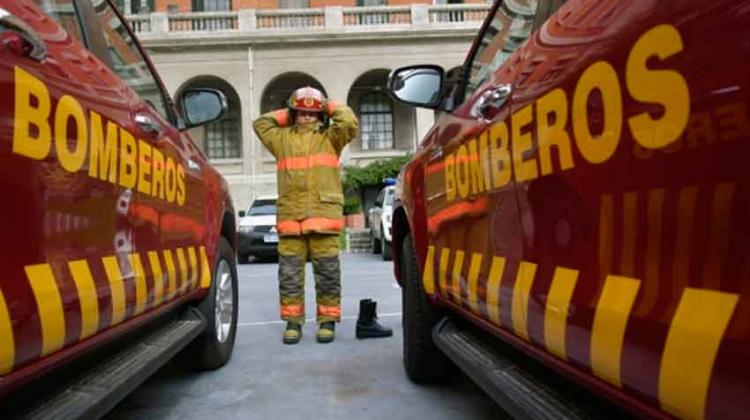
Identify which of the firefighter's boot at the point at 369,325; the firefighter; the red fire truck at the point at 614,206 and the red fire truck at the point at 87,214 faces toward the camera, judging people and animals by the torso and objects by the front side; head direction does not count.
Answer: the firefighter

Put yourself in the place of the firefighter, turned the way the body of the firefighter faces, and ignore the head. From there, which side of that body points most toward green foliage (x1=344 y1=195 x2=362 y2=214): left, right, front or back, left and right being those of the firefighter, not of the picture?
back

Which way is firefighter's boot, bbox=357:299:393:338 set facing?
to the viewer's right

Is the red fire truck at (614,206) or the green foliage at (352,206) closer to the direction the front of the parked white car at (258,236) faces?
the red fire truck

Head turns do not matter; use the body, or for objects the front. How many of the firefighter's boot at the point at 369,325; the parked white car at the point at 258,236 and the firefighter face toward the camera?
2

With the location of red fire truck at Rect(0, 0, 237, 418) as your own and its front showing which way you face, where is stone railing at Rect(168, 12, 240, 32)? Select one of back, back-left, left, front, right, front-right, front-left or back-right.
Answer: front-left

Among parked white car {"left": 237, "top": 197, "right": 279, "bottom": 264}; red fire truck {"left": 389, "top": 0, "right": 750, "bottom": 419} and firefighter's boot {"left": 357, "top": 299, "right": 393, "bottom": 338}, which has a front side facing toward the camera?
the parked white car

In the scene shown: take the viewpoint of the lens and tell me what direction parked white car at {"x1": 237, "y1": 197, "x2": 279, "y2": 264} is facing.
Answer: facing the viewer

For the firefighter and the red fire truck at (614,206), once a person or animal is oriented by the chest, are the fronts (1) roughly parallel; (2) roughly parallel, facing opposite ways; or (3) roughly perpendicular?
roughly parallel, facing opposite ways

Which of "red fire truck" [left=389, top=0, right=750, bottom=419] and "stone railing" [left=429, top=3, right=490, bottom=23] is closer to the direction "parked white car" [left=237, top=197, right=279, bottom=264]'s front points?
the red fire truck

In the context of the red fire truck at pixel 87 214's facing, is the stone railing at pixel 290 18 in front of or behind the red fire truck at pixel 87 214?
in front

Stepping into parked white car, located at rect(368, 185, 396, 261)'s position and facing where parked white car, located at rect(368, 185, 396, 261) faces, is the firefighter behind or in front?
in front

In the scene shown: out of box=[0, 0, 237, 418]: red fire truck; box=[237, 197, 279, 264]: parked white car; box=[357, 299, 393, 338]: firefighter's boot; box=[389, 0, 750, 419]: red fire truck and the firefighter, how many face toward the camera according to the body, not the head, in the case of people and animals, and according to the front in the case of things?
2
